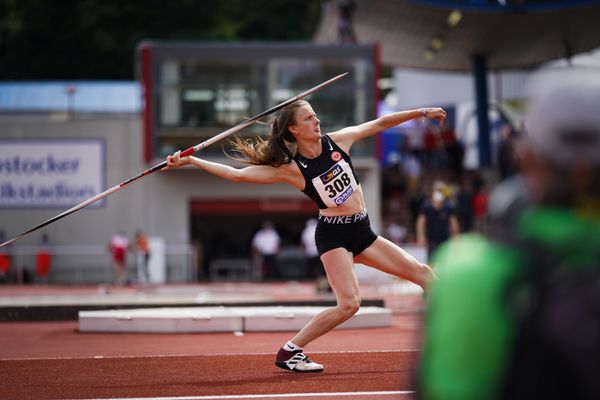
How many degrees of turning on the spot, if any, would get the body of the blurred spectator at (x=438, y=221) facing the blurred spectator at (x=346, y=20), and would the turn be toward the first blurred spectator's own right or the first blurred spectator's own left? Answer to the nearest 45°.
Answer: approximately 180°

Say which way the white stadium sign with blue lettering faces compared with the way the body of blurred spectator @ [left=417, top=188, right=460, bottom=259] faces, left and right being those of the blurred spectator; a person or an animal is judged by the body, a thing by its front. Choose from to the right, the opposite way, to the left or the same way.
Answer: the same way

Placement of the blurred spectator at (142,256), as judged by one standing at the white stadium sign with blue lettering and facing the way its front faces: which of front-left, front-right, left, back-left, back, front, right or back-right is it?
front-left

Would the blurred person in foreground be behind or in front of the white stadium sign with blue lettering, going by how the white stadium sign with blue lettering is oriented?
in front

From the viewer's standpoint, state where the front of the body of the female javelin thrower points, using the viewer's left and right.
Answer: facing the viewer and to the right of the viewer

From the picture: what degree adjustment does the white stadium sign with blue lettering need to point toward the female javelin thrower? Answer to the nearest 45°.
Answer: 0° — it already faces them

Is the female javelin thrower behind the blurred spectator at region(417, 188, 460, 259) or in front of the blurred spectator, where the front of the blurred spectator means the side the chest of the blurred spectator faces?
in front

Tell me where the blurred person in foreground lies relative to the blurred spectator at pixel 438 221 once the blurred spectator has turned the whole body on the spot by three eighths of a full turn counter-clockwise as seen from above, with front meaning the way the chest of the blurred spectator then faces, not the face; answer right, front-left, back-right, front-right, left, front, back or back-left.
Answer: back-right

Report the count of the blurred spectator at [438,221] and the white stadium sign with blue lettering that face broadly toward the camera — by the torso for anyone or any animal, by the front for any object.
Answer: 2

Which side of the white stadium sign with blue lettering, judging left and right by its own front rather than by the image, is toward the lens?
front
